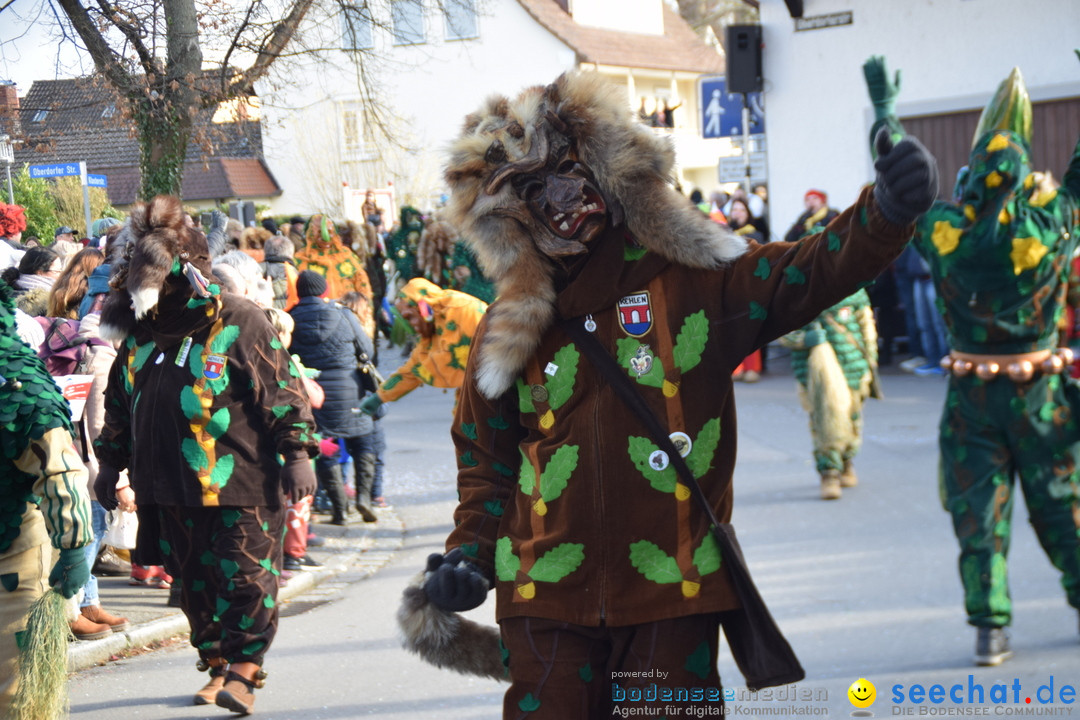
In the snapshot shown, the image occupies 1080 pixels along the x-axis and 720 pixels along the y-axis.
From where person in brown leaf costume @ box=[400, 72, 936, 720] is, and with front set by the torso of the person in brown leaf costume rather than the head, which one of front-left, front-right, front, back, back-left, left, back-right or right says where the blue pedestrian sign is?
back

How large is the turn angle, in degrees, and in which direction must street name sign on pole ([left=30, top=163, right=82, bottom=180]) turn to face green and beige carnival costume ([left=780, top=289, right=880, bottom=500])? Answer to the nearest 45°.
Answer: approximately 45° to its left

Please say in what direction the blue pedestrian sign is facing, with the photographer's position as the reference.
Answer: facing the viewer

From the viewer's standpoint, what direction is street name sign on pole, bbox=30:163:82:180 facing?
toward the camera

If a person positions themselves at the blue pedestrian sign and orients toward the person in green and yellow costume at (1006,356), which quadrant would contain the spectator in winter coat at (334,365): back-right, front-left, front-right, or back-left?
front-right

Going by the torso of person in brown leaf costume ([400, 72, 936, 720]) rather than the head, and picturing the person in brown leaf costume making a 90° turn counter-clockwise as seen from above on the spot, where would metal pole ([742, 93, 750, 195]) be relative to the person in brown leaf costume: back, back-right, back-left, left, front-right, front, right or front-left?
left

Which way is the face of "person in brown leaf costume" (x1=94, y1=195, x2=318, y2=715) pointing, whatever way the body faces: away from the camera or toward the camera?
toward the camera

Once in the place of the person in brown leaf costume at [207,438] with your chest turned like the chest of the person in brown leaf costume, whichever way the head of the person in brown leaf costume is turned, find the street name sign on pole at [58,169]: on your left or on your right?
on your right

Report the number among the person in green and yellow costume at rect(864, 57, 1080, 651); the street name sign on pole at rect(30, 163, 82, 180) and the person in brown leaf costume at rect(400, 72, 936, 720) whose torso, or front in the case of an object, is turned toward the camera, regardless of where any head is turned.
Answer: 2

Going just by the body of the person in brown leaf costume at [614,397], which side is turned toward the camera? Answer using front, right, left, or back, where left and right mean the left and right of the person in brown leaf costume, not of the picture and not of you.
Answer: front

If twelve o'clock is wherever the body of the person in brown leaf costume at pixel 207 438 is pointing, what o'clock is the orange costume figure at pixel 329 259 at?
The orange costume figure is roughly at 5 o'clock from the person in brown leaf costume.

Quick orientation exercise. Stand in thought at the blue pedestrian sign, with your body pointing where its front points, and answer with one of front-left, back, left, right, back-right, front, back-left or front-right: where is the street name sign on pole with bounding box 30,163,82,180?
front-right
